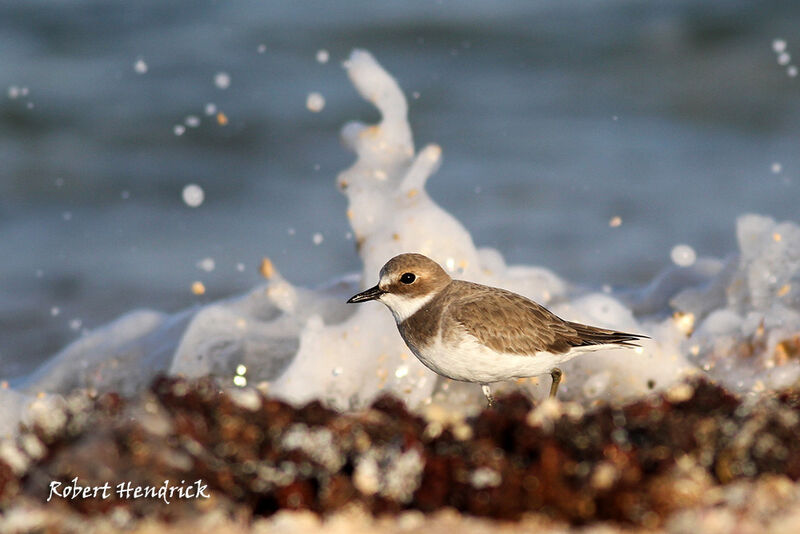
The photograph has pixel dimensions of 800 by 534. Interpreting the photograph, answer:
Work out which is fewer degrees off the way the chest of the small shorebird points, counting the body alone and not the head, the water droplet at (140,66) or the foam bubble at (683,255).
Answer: the water droplet

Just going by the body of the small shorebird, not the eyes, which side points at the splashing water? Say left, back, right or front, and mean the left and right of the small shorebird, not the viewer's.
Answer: right

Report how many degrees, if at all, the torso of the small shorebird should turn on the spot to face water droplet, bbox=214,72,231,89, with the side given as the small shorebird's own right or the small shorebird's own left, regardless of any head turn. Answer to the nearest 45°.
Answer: approximately 45° to the small shorebird's own right

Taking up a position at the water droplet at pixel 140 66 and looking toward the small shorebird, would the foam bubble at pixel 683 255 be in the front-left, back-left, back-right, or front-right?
front-left

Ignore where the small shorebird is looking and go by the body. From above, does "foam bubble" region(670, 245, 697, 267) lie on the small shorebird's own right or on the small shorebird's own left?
on the small shorebird's own right

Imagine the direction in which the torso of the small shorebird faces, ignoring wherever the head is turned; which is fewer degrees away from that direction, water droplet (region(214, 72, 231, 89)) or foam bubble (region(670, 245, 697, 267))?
the water droplet

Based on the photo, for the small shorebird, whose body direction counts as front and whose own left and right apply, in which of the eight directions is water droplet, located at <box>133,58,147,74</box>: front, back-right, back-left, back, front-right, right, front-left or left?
front-right

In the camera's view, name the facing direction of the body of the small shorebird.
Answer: to the viewer's left

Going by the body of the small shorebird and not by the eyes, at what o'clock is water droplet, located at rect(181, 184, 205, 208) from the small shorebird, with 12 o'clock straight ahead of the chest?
The water droplet is roughly at 2 o'clock from the small shorebird.
